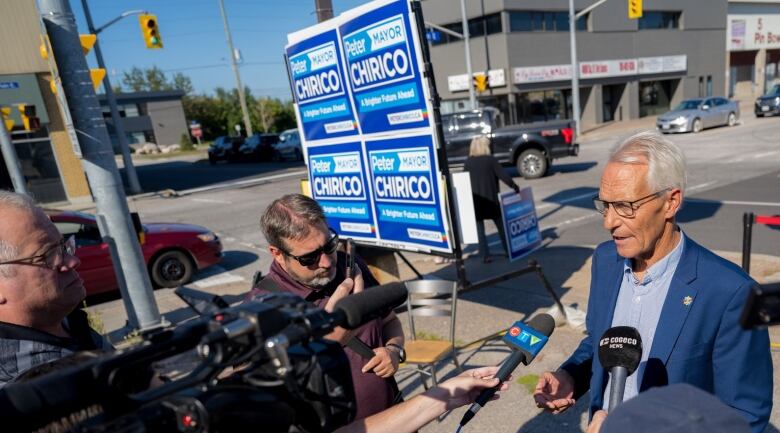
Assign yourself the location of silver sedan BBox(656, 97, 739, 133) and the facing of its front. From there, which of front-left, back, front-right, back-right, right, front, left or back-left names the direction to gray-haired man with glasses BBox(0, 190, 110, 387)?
front-left

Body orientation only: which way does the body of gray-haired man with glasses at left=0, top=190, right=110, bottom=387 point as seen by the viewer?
to the viewer's right

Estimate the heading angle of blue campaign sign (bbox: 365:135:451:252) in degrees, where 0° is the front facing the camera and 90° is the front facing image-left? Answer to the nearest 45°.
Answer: approximately 45°

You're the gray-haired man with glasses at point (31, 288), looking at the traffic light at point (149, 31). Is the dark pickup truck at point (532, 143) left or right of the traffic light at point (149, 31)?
right

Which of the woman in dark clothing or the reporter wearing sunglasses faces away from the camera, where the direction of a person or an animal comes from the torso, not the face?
the woman in dark clothing

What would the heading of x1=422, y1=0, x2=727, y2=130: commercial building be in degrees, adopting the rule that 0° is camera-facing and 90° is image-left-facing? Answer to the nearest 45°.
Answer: approximately 45°

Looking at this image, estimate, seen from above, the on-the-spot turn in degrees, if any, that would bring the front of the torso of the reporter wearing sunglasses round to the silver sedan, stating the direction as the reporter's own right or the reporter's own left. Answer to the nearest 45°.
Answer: approximately 90° to the reporter's own left

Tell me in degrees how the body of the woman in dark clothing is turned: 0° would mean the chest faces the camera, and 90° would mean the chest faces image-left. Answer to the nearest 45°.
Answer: approximately 180°

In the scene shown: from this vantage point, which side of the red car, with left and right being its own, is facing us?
right

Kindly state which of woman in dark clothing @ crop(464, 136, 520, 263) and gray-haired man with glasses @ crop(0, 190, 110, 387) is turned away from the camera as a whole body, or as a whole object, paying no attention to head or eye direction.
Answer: the woman in dark clothing
